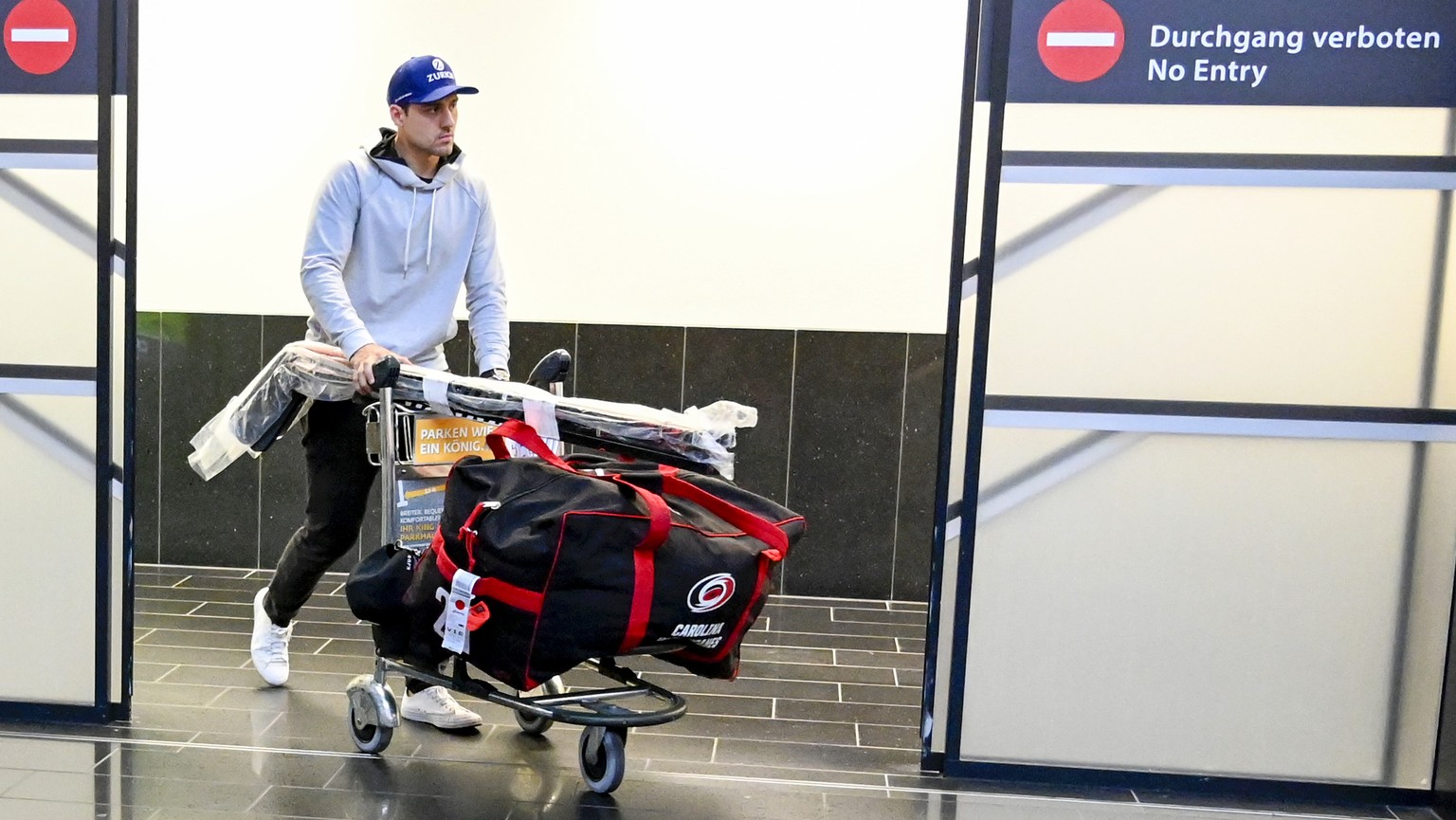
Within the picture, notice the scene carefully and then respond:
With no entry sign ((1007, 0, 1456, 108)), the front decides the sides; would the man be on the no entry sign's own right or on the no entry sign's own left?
on the no entry sign's own right

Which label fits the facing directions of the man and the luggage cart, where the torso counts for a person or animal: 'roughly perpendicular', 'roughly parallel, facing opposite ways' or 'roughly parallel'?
roughly parallel

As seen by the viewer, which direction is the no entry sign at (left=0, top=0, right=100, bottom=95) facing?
toward the camera

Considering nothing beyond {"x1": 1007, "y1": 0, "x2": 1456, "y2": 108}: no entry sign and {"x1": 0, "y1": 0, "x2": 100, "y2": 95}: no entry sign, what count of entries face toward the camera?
2

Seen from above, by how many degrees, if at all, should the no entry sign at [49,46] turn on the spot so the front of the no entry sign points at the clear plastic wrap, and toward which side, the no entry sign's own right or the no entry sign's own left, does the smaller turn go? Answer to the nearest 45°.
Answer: approximately 45° to the no entry sign's own left

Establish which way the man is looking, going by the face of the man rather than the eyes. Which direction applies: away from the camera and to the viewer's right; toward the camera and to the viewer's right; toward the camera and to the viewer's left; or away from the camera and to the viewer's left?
toward the camera and to the viewer's right

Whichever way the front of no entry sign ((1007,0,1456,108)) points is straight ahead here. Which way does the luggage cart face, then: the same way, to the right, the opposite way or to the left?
to the left

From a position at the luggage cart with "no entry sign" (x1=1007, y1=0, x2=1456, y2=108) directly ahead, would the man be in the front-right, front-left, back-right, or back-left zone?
back-left

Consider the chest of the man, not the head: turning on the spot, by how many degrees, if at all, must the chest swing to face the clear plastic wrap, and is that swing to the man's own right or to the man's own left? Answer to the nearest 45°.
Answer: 0° — they already face it

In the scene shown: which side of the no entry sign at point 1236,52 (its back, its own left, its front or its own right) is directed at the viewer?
front

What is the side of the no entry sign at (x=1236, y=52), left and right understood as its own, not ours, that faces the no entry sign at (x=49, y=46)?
right

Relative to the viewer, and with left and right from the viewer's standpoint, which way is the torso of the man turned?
facing the viewer and to the right of the viewer
